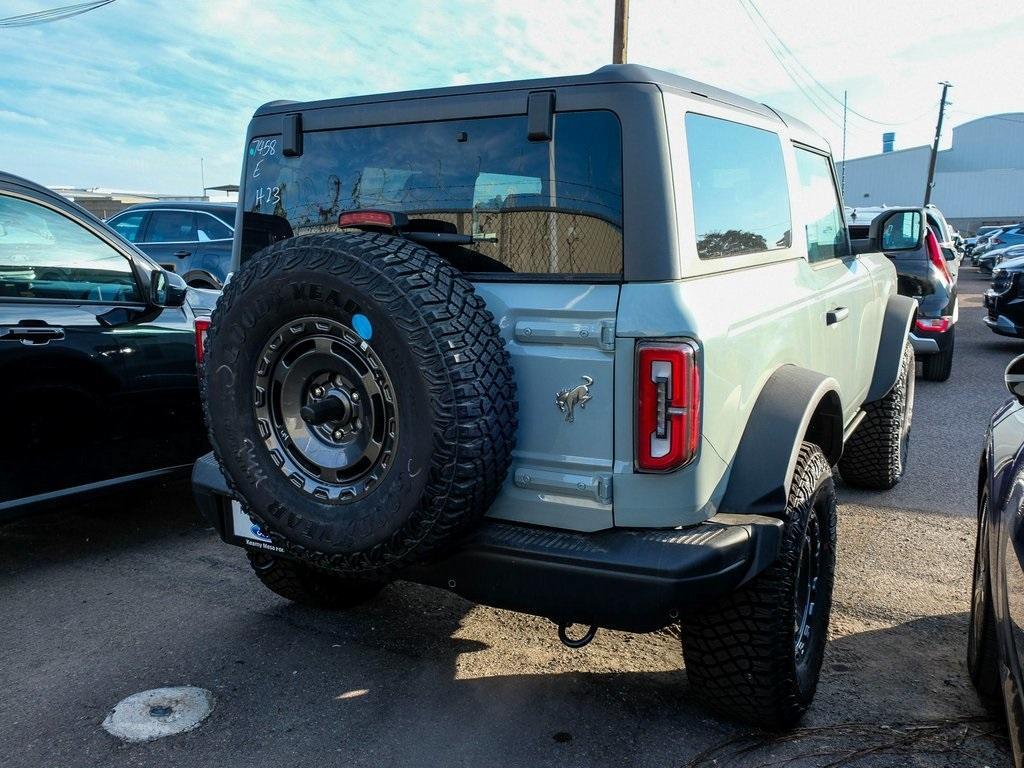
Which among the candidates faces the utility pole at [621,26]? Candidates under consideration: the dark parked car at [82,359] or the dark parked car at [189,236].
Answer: the dark parked car at [82,359]

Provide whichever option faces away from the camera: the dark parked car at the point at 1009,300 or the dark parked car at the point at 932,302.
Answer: the dark parked car at the point at 932,302

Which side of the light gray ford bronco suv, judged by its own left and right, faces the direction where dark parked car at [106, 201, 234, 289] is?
left

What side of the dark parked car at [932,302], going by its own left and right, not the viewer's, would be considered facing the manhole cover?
back

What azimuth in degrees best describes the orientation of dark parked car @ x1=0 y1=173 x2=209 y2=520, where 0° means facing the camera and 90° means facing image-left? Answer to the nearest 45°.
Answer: approximately 225°

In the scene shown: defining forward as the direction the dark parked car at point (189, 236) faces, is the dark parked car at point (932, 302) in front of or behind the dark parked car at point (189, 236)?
behind

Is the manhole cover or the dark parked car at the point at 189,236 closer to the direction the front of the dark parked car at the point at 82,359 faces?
the dark parked car

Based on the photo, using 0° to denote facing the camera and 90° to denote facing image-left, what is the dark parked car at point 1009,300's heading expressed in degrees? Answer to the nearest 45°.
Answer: approximately 45°

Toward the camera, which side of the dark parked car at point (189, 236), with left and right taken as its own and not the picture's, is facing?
left

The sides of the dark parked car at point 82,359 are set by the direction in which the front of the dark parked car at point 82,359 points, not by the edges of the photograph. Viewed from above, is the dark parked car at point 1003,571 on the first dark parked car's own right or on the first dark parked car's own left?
on the first dark parked car's own right

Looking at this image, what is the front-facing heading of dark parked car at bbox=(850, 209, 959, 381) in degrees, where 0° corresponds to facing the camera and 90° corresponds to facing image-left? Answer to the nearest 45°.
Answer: approximately 180°

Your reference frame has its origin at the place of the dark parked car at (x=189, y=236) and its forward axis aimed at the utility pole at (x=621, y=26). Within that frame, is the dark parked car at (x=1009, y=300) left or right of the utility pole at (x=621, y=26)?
right

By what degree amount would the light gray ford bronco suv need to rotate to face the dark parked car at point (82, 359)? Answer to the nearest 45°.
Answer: approximately 90° to its left
